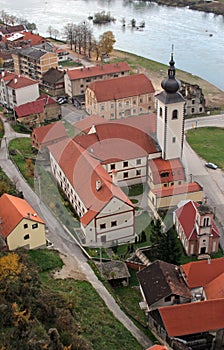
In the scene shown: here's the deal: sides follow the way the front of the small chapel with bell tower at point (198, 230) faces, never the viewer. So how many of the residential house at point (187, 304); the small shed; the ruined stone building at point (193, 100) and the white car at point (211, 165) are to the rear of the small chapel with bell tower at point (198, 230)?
2

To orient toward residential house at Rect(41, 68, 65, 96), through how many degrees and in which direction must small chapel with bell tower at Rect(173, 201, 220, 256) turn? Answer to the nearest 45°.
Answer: approximately 135° to its right

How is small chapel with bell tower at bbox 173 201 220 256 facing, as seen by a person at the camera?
facing the viewer

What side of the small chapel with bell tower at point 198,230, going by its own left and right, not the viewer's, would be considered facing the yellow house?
right

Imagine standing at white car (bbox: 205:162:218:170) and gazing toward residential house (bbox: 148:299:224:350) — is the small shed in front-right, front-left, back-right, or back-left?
front-right

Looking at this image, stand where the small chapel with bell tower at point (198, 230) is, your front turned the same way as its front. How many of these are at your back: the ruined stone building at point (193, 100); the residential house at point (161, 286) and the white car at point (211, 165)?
2

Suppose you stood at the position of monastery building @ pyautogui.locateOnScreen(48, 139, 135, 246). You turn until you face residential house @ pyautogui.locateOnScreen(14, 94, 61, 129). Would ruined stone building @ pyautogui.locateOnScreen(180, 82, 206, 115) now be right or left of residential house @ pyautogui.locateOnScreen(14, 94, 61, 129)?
right

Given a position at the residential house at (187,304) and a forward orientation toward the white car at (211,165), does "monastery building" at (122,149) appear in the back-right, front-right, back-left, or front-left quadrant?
front-left

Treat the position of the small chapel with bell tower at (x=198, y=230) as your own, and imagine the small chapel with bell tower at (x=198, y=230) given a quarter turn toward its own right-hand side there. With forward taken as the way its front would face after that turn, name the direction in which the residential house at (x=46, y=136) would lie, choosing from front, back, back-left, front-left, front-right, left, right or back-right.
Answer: front-right

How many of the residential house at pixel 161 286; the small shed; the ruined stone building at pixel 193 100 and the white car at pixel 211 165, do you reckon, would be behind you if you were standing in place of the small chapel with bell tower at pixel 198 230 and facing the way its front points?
2

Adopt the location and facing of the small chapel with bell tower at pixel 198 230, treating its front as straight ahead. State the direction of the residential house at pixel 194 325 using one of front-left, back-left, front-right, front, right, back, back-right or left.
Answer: front

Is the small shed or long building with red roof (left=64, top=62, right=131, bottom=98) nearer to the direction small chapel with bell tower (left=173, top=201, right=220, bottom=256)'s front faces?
the small shed

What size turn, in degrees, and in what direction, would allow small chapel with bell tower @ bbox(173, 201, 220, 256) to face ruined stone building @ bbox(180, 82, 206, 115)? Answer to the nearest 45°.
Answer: approximately 180°

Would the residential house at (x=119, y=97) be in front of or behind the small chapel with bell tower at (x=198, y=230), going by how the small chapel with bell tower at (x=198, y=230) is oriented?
behind

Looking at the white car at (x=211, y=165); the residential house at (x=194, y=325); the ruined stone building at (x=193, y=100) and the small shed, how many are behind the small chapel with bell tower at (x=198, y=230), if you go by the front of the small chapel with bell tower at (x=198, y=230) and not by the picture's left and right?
2

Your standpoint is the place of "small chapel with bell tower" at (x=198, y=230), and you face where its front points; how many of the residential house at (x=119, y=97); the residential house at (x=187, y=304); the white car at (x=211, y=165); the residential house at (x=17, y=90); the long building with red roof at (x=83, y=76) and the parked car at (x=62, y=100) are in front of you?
1

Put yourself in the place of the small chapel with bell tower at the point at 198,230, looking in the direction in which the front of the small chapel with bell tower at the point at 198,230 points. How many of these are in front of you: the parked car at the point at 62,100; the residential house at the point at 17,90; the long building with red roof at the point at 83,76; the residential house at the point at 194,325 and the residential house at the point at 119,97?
1

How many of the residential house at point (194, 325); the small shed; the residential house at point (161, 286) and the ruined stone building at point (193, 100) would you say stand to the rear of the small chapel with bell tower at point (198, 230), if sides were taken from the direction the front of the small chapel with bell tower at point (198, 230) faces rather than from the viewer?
1

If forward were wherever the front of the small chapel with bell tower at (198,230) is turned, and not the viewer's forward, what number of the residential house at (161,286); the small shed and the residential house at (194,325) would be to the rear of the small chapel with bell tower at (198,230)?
0

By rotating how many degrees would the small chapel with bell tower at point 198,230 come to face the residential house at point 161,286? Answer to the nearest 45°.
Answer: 0° — it already faces it

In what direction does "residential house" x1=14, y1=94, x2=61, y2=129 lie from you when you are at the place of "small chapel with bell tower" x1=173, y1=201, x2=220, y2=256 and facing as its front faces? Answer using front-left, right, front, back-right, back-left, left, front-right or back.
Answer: back-right

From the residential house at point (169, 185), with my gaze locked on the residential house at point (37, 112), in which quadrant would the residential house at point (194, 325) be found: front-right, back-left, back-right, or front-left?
back-left
